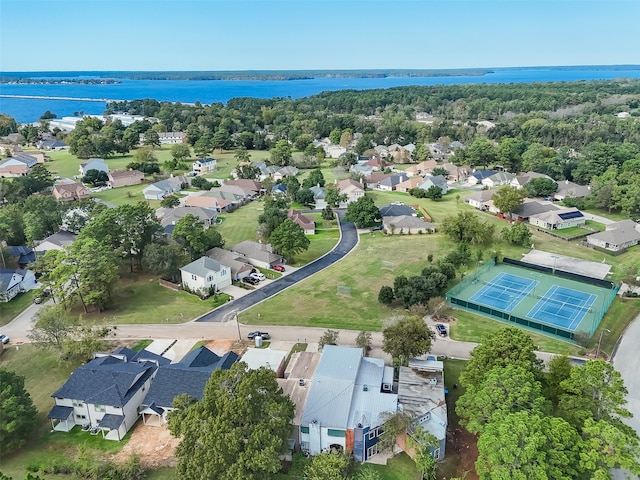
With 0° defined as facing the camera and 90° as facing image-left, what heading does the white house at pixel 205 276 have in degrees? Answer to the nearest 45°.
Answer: approximately 315°

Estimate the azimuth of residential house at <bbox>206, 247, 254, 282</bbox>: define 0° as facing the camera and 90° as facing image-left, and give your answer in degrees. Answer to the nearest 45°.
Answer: approximately 315°

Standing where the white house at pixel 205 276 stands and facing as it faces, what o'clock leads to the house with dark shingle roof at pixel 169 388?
The house with dark shingle roof is roughly at 2 o'clock from the white house.

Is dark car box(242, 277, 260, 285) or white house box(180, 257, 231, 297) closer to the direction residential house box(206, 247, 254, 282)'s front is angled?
the dark car

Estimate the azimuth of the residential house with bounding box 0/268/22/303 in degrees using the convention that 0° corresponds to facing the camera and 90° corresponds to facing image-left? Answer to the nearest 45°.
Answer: approximately 315°
